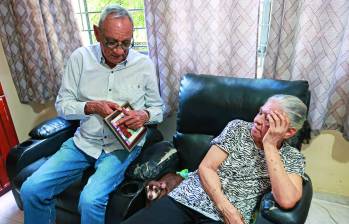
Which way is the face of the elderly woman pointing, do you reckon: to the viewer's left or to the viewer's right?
to the viewer's left

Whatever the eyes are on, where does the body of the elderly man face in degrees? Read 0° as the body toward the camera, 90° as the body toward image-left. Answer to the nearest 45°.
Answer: approximately 0°

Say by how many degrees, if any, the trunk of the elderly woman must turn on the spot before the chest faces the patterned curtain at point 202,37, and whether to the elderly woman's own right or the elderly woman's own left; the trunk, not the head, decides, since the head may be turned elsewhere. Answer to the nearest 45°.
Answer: approximately 135° to the elderly woman's own right

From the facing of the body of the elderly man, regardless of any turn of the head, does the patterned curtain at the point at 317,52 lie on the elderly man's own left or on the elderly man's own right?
on the elderly man's own left

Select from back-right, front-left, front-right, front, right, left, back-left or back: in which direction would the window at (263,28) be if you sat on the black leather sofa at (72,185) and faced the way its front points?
back-left

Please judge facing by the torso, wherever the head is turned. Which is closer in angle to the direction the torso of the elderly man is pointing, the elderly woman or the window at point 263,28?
the elderly woman

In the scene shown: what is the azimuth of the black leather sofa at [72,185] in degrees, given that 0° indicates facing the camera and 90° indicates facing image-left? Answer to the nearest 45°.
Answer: approximately 45°

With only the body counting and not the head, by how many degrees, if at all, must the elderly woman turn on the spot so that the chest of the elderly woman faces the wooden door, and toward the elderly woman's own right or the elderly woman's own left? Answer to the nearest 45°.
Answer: approximately 45° to the elderly woman's own right

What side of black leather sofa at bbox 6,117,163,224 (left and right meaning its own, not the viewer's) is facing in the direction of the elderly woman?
left

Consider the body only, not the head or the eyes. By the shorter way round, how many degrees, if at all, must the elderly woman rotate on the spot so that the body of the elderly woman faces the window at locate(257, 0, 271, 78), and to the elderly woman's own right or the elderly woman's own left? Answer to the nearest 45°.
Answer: approximately 135° to the elderly woman's own right
